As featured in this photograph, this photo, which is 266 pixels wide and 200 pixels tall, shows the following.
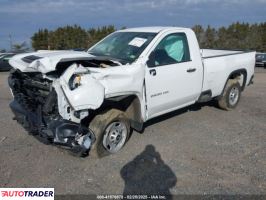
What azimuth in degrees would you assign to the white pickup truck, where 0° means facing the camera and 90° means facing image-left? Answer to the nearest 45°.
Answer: approximately 45°
